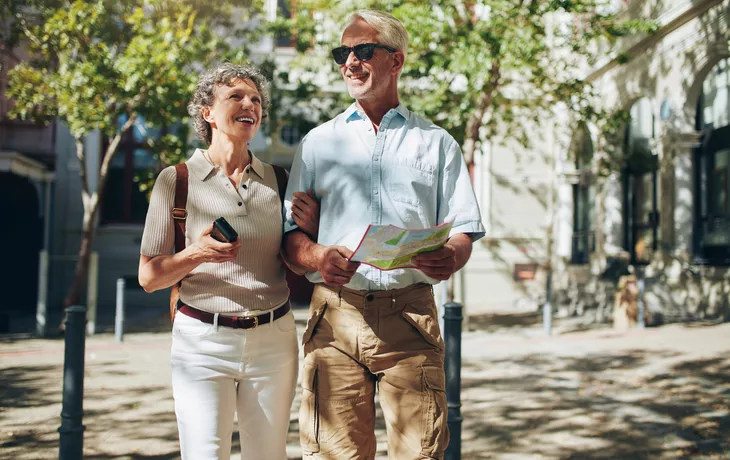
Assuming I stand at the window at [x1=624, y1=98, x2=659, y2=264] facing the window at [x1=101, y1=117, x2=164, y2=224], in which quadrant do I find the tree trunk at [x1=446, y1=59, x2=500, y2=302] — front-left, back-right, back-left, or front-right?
front-left

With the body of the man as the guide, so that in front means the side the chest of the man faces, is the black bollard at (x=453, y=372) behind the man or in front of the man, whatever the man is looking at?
behind

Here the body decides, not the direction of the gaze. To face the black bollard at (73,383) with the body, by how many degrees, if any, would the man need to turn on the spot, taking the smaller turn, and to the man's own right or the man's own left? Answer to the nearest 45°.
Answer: approximately 135° to the man's own right

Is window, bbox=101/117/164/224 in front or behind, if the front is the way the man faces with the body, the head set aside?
behind

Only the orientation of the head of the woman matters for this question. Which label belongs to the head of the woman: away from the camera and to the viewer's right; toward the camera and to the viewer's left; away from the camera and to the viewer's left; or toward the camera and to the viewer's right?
toward the camera and to the viewer's right

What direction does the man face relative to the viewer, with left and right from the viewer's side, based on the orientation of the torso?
facing the viewer

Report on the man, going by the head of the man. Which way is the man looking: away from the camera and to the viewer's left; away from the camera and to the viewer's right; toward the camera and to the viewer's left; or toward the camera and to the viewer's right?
toward the camera and to the viewer's left

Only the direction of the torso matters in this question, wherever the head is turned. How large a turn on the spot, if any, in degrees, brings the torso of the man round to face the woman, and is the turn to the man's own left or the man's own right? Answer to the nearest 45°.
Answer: approximately 90° to the man's own right

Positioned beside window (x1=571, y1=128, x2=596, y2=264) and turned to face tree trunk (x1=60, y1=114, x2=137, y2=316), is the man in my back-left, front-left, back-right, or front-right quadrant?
front-left

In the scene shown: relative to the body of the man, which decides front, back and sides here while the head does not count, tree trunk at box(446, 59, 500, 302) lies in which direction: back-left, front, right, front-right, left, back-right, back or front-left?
back

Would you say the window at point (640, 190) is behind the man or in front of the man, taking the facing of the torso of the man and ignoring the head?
behind

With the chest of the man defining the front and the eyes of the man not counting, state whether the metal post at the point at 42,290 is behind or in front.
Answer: behind
